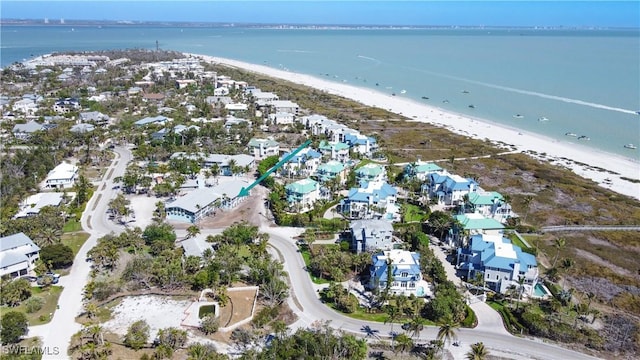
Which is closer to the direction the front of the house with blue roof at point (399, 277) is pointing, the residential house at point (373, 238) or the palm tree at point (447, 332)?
the palm tree

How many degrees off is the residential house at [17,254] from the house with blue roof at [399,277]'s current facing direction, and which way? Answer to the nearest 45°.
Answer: approximately 90° to its right

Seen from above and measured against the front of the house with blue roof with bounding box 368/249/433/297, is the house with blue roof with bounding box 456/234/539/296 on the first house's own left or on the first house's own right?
on the first house's own left

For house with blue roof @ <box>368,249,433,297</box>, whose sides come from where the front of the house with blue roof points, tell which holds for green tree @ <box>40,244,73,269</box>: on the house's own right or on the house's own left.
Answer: on the house's own right

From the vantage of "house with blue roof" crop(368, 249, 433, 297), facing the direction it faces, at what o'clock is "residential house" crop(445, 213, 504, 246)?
The residential house is roughly at 7 o'clock from the house with blue roof.

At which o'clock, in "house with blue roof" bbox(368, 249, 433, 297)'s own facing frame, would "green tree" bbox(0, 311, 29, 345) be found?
The green tree is roughly at 2 o'clock from the house with blue roof.

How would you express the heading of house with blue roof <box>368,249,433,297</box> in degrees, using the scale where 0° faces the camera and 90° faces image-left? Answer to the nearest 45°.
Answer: approximately 0°

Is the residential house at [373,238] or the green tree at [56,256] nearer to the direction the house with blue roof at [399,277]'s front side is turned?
the green tree

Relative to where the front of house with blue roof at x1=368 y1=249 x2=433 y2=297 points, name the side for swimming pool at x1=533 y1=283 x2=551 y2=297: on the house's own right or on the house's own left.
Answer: on the house's own left

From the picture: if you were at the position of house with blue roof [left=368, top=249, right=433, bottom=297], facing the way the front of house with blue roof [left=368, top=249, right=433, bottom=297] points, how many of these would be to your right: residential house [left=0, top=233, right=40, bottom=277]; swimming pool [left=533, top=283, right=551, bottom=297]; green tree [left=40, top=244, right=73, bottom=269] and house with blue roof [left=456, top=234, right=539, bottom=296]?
2

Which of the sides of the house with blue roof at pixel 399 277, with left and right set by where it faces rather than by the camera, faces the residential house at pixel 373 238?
back

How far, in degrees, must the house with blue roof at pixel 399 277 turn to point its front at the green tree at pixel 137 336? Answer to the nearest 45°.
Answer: approximately 45° to its right

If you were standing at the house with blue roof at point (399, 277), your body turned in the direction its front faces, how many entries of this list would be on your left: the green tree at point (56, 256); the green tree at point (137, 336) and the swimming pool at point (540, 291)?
1
